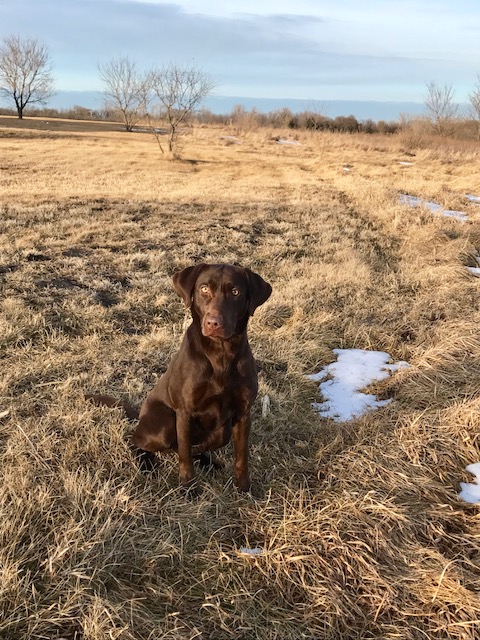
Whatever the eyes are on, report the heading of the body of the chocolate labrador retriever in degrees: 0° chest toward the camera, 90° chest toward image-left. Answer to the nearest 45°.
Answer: approximately 315°
